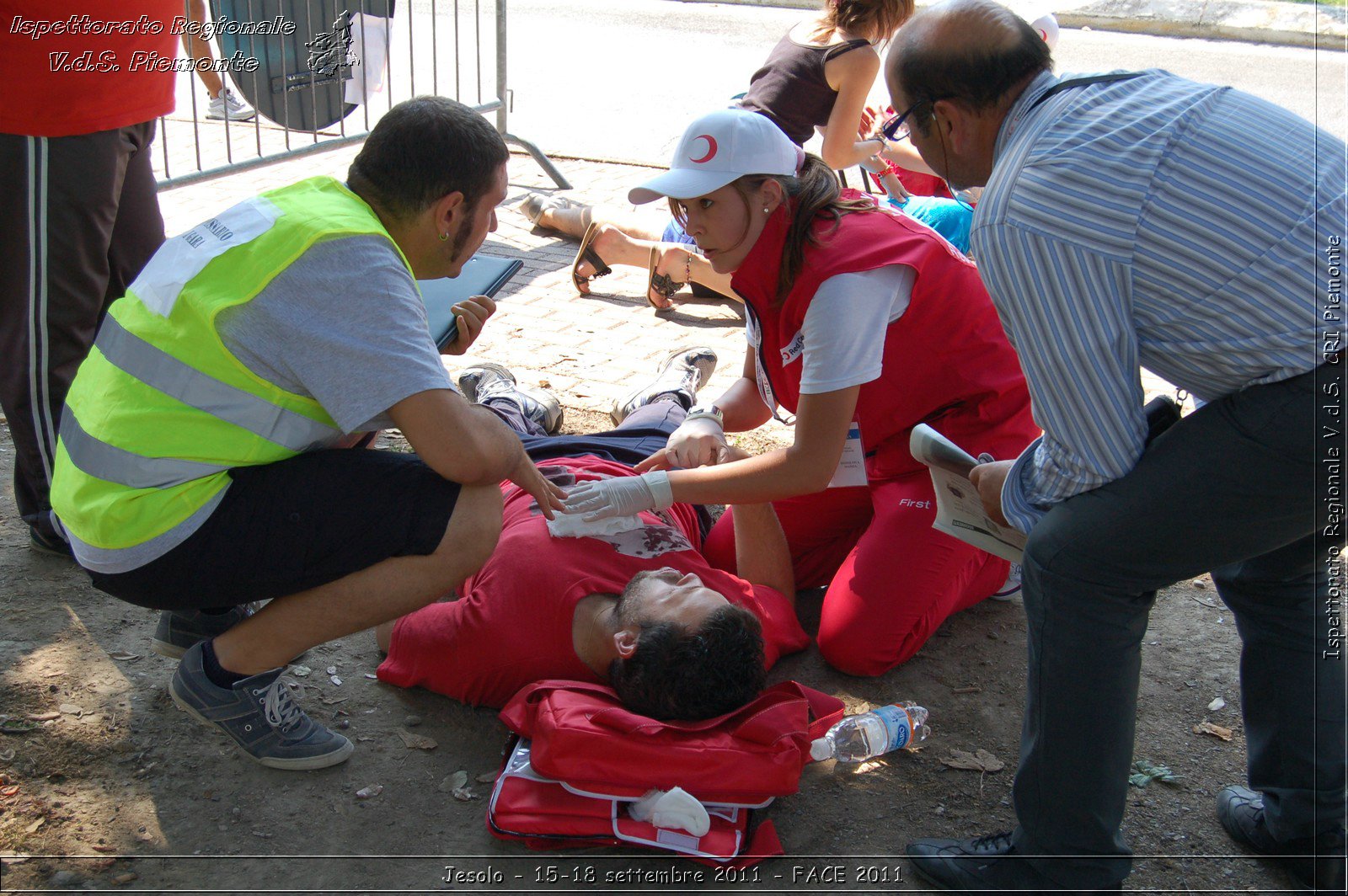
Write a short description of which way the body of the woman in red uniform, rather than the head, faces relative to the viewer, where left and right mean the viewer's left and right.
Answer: facing the viewer and to the left of the viewer

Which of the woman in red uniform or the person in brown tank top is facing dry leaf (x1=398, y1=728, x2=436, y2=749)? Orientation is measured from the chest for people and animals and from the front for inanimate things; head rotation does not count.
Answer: the woman in red uniform

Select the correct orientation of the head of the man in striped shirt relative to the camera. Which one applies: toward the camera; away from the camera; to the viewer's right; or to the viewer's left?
to the viewer's left

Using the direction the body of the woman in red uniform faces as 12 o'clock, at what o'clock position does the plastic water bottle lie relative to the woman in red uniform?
The plastic water bottle is roughly at 10 o'clock from the woman in red uniform.

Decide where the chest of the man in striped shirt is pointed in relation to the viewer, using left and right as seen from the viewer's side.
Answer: facing to the left of the viewer

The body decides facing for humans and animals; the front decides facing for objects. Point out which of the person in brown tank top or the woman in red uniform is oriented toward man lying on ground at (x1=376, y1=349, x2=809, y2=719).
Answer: the woman in red uniform

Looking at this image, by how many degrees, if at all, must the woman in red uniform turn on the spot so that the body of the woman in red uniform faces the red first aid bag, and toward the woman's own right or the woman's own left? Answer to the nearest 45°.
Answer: approximately 45° to the woman's own left

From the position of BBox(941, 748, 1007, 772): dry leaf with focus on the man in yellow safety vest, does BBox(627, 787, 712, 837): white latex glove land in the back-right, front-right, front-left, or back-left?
front-left

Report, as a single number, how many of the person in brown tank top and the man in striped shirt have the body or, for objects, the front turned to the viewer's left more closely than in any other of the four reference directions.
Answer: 1

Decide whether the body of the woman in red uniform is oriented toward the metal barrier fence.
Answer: no

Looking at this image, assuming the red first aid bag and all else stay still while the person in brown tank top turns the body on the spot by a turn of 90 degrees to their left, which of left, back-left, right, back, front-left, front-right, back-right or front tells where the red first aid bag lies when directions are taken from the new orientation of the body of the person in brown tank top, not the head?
back-left

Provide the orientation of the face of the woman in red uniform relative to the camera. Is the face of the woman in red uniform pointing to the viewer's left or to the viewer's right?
to the viewer's left
